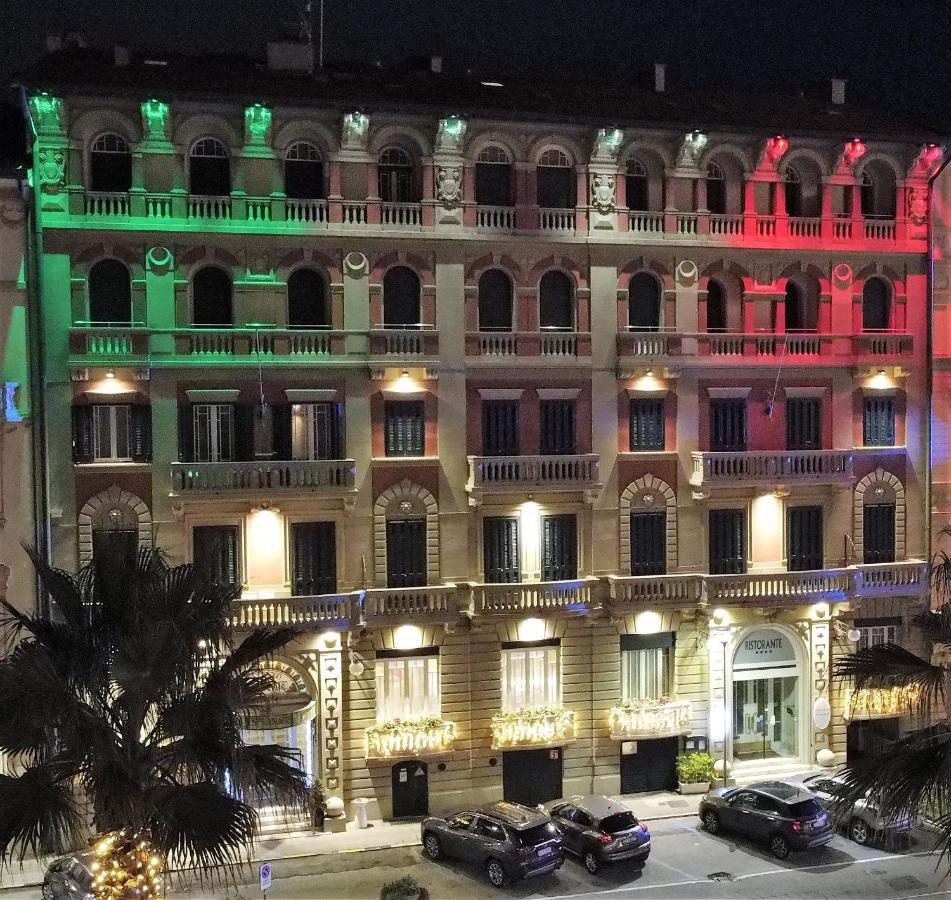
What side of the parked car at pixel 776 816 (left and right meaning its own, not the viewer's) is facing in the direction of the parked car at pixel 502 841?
left

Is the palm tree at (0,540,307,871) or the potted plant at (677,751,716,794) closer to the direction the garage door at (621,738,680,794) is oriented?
the palm tree

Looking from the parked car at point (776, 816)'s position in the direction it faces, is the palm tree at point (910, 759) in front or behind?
behind

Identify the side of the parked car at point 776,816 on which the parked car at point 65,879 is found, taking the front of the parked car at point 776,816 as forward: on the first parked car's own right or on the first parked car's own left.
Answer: on the first parked car's own left

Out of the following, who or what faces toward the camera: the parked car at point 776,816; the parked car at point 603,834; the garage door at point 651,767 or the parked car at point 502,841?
the garage door

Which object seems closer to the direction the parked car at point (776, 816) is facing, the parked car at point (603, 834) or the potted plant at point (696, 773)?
the potted plant

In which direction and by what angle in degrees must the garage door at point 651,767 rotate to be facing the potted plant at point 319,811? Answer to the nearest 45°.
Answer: approximately 45° to its right

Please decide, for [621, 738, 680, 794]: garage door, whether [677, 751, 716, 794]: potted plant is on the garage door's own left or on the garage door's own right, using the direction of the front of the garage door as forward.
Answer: on the garage door's own left
